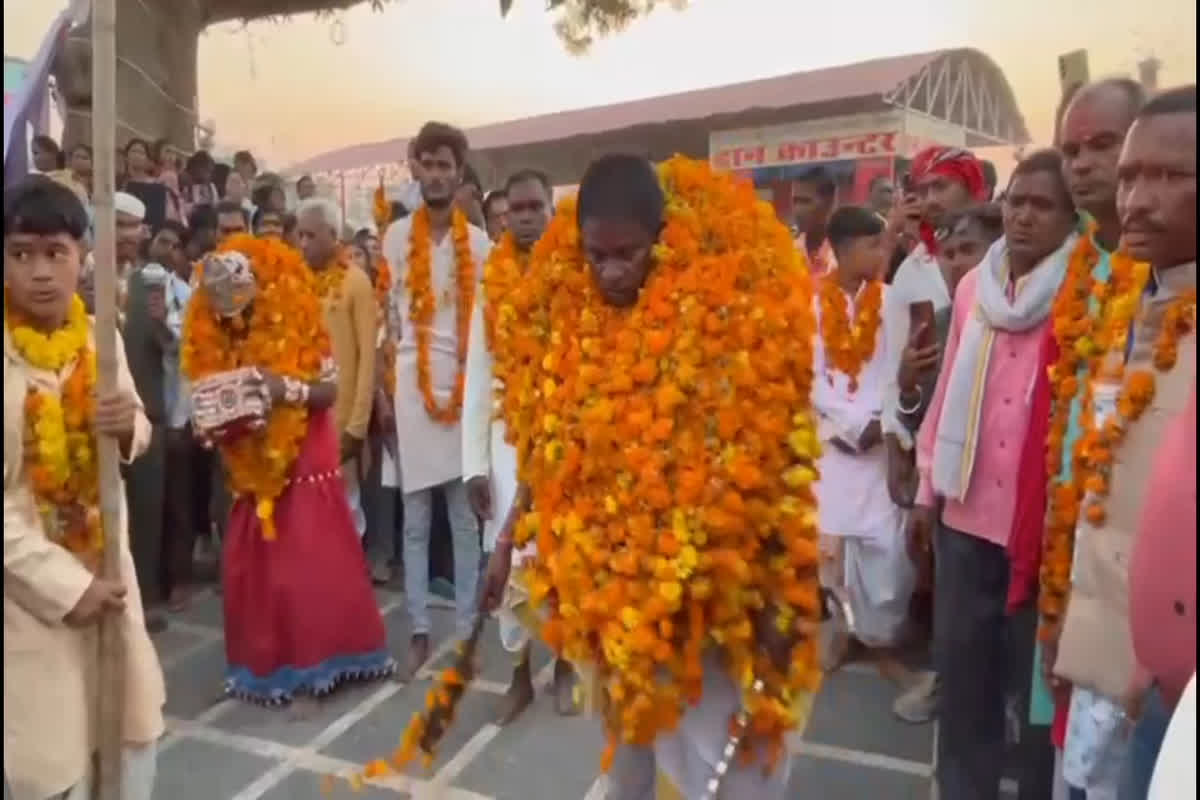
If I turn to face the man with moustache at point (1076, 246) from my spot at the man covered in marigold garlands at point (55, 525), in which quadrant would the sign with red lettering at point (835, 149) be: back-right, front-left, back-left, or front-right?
front-left

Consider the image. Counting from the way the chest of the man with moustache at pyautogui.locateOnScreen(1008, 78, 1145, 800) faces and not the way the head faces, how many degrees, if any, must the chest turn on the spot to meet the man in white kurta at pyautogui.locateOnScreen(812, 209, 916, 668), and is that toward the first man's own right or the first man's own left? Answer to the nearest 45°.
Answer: approximately 90° to the first man's own right

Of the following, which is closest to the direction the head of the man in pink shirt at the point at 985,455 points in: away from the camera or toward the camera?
toward the camera

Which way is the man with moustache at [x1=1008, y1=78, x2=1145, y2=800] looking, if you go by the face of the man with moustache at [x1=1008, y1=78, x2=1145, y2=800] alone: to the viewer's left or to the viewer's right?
to the viewer's left

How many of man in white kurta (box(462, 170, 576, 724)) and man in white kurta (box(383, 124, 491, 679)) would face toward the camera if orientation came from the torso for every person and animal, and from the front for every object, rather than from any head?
2

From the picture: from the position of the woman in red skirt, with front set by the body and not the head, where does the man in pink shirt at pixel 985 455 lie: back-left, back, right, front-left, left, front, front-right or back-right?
left

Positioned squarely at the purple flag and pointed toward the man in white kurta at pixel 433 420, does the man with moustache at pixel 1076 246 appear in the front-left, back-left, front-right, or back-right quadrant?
front-right

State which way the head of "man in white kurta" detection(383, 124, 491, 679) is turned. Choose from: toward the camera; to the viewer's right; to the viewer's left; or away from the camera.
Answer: toward the camera

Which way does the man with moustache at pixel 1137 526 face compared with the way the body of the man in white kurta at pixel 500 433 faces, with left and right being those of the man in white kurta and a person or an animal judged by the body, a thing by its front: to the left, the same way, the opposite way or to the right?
to the right

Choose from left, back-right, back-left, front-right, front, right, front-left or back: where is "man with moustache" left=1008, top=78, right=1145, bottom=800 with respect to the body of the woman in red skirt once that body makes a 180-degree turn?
right

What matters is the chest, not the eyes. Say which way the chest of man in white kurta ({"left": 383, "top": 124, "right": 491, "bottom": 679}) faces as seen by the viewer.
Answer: toward the camera

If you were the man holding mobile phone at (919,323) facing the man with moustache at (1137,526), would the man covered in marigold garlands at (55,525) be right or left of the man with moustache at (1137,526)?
right

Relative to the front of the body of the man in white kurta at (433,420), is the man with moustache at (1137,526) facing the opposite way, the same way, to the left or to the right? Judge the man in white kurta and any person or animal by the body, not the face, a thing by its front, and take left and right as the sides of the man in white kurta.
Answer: to the right

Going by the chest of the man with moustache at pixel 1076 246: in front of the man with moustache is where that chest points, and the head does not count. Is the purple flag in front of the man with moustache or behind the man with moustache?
in front
